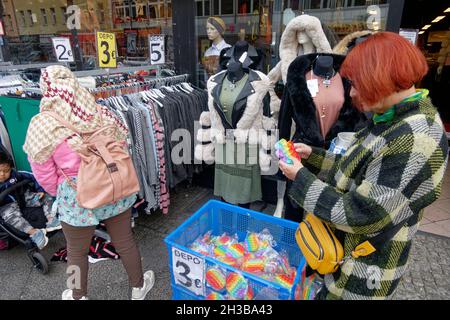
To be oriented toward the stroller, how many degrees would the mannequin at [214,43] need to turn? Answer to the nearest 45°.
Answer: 0° — it already faces it

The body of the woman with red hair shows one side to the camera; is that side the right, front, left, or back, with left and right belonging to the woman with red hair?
left

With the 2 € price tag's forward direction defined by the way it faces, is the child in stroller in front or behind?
in front

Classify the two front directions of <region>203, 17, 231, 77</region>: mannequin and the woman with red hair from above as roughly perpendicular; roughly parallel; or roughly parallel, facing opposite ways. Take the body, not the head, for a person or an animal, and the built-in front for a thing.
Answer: roughly perpendicular
